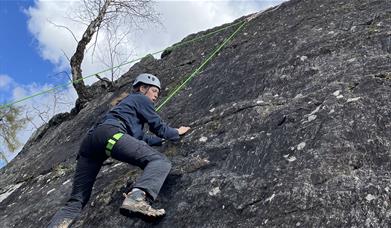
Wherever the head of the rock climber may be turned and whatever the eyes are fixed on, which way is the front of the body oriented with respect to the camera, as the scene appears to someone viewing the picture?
to the viewer's right
